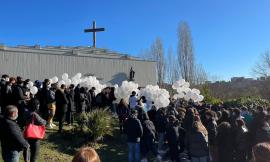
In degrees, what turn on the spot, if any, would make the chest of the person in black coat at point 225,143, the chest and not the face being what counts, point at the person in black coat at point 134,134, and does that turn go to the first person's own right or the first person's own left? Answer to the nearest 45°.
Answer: approximately 45° to the first person's own left

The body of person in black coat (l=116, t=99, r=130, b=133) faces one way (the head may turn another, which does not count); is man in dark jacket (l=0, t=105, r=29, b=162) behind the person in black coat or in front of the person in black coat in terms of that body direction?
behind

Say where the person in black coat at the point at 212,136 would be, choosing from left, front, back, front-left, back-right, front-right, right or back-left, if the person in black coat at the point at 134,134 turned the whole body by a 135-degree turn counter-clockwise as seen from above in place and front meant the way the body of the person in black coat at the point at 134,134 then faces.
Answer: left

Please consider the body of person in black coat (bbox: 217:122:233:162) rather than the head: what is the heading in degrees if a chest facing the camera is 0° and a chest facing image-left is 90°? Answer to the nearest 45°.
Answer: approximately 180°

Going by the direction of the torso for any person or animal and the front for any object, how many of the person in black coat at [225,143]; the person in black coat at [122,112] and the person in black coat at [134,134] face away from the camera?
3

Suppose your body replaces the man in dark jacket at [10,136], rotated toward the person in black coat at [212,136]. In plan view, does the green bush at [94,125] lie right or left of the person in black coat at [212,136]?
left

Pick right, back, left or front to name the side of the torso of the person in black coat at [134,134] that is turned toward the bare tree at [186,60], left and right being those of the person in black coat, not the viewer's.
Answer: front

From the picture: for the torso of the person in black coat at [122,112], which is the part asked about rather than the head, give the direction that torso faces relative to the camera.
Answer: away from the camera
